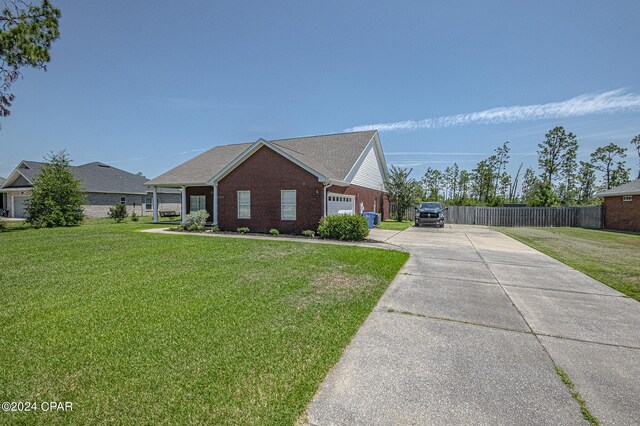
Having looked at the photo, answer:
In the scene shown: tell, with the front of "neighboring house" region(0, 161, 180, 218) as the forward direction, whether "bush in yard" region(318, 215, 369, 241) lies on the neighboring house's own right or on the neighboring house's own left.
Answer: on the neighboring house's own left

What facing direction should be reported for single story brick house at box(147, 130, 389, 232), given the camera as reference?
facing the viewer and to the left of the viewer

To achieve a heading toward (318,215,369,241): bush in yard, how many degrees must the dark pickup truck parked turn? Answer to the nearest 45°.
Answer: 0° — it already faces it

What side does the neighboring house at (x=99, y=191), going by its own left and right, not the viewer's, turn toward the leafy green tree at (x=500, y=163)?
left

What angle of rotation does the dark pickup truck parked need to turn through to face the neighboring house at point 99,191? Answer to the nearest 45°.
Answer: approximately 90° to its right

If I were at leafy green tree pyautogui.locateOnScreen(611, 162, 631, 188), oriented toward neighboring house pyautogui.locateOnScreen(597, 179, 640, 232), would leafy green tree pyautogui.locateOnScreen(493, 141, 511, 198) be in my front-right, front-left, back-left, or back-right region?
front-right

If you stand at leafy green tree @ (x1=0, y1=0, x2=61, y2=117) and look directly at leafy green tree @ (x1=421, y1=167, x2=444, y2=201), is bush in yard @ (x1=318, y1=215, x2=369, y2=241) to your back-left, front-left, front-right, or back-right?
front-right

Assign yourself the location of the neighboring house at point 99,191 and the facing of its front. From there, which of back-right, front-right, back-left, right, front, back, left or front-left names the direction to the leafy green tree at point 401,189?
left

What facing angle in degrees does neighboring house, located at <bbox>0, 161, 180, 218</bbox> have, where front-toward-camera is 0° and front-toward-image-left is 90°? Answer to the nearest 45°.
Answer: approximately 45°

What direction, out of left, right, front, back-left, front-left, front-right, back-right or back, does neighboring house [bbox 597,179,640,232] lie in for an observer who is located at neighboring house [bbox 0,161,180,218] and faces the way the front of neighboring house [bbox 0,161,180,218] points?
left

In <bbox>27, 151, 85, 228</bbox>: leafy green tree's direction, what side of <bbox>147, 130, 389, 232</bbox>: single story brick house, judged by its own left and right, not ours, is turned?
right

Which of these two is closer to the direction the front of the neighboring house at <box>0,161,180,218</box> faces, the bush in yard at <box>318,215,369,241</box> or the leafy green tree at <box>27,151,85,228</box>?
the leafy green tree

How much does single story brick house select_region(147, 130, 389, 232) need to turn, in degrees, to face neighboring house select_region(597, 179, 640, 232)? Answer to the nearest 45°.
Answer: approximately 135° to its left

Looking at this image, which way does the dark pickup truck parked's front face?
toward the camera
